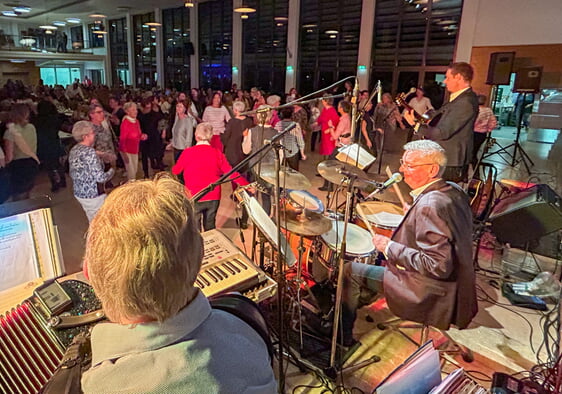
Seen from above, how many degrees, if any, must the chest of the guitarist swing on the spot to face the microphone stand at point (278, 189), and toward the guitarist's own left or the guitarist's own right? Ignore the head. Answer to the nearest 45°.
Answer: approximately 90° to the guitarist's own left

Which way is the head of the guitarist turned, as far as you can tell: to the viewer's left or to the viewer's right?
to the viewer's left

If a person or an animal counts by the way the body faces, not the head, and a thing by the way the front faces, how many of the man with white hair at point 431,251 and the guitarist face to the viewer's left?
2

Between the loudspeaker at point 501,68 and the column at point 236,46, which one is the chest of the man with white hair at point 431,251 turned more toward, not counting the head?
the column

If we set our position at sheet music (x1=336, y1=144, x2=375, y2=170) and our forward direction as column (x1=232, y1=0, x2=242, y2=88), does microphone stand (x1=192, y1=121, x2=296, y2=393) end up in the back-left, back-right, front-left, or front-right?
back-left

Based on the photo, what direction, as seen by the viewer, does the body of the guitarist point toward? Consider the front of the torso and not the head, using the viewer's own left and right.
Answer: facing to the left of the viewer

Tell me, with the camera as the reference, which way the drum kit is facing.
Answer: facing to the left of the viewer

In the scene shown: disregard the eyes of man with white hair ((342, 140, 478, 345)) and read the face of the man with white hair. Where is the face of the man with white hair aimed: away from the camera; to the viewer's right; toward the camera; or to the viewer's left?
to the viewer's left

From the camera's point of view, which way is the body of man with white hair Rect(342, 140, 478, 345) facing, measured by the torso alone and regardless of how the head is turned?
to the viewer's left

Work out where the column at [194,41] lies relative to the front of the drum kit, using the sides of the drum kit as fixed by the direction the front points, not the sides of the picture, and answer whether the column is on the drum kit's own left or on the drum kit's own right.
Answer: on the drum kit's own right

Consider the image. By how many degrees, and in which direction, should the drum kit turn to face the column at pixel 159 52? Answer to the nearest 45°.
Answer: approximately 45° to its right

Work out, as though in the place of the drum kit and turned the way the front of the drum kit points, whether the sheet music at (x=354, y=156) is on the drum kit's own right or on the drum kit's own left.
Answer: on the drum kit's own right
